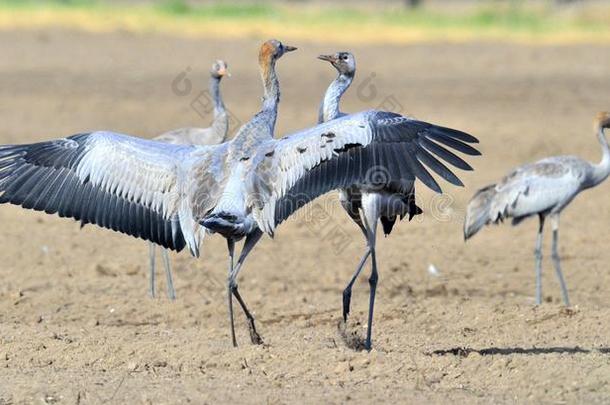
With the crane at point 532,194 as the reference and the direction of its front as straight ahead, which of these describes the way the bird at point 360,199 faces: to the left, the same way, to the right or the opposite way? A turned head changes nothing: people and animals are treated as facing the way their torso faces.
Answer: the opposite way

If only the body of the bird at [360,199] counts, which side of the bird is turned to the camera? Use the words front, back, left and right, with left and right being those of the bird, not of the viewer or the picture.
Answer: left

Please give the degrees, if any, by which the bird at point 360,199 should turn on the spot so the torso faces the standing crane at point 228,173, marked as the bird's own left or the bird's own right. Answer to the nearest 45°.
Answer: approximately 45° to the bird's own left

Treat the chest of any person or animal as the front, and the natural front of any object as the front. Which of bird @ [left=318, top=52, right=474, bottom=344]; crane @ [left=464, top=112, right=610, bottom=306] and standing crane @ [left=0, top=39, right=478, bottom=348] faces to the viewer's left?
the bird

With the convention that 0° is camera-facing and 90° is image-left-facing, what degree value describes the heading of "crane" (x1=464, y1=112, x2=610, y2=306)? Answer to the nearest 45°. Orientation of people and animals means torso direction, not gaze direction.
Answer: approximately 270°

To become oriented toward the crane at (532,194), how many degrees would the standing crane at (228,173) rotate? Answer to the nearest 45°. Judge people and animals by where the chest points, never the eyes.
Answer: approximately 45° to its right

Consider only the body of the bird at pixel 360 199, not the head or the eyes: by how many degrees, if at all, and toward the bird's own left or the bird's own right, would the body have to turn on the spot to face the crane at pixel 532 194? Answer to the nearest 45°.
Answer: approximately 135° to the bird's own right

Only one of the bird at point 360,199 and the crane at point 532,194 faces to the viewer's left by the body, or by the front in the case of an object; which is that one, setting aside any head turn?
the bird

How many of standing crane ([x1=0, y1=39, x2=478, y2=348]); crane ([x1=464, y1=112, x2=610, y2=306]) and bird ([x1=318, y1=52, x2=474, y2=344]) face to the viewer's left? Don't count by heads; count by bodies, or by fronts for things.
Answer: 1

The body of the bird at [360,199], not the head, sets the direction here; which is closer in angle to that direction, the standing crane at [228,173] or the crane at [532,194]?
the standing crane

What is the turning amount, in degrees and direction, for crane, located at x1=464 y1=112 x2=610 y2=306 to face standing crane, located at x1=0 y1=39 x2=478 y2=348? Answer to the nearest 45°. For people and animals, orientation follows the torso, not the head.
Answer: approximately 135° to its right
